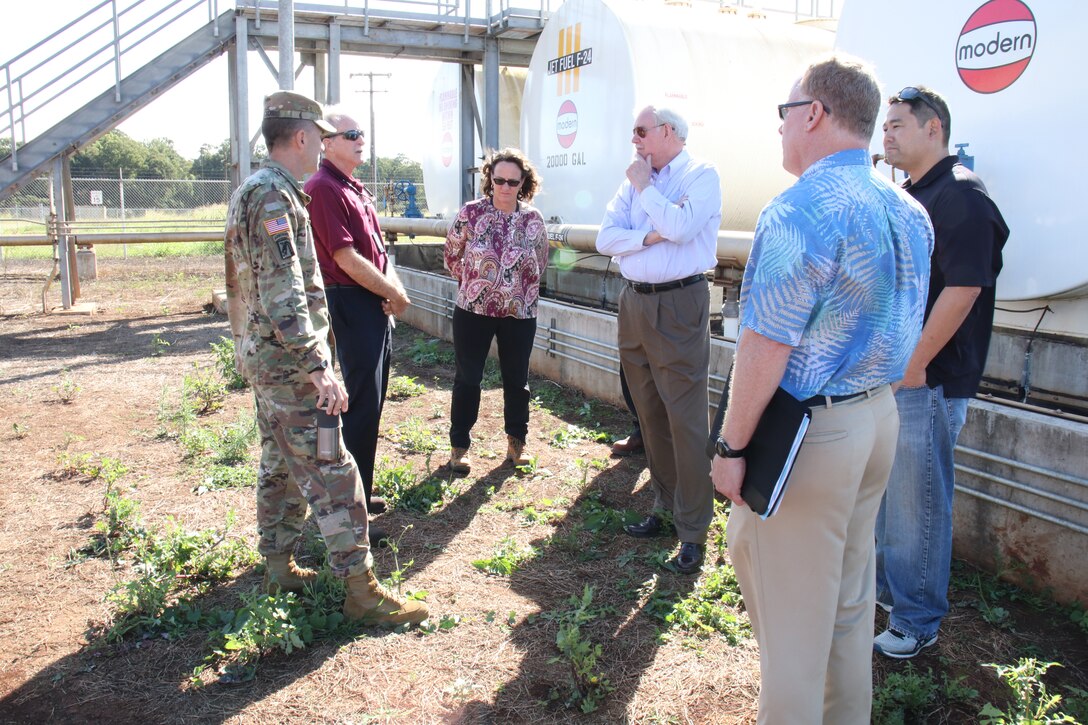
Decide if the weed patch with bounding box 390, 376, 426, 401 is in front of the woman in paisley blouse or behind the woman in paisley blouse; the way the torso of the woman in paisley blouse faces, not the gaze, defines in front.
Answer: behind

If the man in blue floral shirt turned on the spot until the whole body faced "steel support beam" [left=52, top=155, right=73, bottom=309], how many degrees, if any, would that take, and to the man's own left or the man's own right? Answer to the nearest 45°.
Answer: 0° — they already face it

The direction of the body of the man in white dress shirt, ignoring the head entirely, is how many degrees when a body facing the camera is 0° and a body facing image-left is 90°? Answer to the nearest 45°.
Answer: approximately 45°

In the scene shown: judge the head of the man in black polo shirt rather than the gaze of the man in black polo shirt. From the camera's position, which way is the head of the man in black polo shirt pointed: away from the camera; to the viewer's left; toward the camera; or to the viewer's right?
to the viewer's left

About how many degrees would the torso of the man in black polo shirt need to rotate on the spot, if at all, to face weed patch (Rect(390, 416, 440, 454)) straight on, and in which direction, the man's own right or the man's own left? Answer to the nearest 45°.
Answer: approximately 45° to the man's own right

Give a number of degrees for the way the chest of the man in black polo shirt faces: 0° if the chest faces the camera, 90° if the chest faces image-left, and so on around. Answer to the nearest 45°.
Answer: approximately 90°

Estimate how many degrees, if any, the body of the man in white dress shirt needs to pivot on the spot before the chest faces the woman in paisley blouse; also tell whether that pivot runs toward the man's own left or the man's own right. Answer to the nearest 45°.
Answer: approximately 90° to the man's own right

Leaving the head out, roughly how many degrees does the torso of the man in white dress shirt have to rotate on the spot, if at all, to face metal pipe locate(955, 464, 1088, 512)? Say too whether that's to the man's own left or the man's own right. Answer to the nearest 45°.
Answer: approximately 135° to the man's own left
